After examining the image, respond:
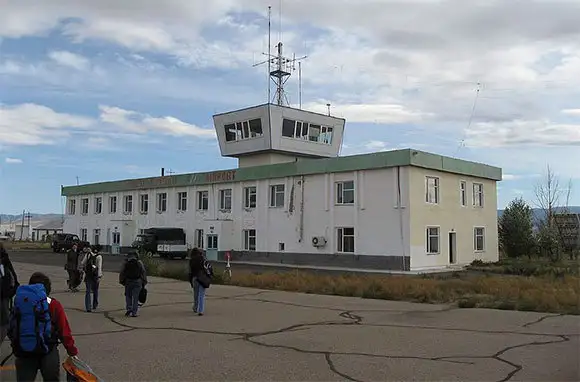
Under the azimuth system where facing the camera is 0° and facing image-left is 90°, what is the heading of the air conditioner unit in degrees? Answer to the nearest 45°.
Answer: approximately 45°

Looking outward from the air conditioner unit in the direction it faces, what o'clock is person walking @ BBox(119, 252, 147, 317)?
The person walking is roughly at 11 o'clock from the air conditioner unit.

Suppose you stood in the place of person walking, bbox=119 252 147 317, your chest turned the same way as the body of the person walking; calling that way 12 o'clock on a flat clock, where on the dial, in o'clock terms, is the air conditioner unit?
The air conditioner unit is roughly at 1 o'clock from the person walking.

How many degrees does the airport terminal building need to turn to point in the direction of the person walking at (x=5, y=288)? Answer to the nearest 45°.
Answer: approximately 45° to its left

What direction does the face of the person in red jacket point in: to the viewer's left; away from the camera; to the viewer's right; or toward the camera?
away from the camera

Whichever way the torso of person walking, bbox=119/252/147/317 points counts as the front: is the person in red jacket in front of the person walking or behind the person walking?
behind

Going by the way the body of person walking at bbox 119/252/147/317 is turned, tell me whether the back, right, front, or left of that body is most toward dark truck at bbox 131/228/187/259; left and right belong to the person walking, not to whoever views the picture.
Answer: front

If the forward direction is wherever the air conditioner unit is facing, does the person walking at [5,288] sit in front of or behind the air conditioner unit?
in front

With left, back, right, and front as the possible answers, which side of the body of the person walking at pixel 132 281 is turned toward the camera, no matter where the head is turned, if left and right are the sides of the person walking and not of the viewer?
back

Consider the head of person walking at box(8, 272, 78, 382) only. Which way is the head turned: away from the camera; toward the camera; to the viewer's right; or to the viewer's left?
away from the camera

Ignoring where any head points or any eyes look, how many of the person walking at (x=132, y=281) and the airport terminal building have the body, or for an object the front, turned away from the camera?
1

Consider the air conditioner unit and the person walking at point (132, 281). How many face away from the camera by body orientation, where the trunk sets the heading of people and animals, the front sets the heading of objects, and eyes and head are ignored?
1
